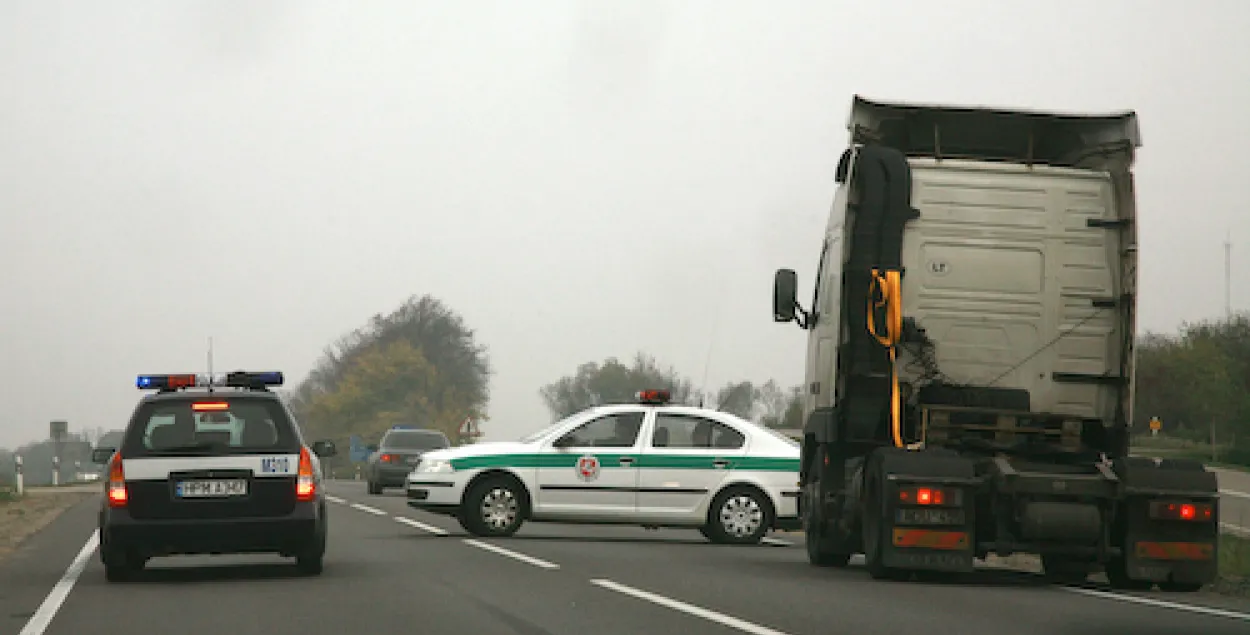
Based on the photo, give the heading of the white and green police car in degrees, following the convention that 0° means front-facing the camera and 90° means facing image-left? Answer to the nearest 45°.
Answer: approximately 90°

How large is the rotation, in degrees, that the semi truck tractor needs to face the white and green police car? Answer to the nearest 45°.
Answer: approximately 45° to its left

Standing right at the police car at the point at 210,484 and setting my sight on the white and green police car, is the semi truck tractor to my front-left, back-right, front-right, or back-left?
front-right

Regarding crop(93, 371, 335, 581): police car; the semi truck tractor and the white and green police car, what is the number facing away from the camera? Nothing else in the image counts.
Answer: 2

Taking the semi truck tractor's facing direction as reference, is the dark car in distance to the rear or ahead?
ahead

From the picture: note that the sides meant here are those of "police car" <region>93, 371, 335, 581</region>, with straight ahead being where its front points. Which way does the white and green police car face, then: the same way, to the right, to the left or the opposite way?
to the left

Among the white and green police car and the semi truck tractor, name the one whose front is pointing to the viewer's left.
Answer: the white and green police car

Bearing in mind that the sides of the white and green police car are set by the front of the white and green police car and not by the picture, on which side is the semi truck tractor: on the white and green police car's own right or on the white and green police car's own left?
on the white and green police car's own left

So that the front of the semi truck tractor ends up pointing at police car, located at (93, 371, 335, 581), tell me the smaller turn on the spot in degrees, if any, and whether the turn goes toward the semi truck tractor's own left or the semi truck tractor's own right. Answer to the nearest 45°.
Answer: approximately 90° to the semi truck tractor's own left

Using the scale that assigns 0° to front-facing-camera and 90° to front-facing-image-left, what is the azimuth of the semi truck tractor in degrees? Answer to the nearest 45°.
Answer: approximately 180°

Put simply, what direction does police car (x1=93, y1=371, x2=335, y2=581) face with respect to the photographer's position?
facing away from the viewer

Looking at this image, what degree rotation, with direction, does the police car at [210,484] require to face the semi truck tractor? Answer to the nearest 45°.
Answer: approximately 90° to its right

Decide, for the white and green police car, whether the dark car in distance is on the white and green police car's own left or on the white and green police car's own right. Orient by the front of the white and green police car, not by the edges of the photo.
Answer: on the white and green police car's own right

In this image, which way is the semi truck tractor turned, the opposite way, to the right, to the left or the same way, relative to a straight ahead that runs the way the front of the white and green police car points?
to the right

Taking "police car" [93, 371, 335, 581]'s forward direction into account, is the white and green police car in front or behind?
in front
